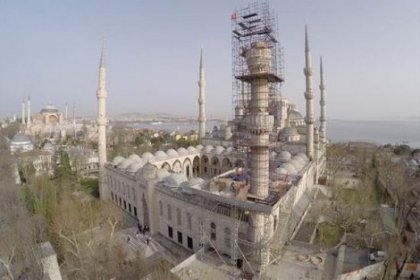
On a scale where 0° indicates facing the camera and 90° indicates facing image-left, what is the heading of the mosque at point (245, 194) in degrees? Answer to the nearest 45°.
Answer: approximately 45°
